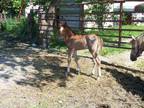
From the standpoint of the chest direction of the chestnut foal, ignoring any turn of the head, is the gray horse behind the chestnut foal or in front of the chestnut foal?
behind

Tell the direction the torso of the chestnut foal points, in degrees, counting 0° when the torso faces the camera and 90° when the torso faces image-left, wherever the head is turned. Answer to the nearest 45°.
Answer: approximately 90°
